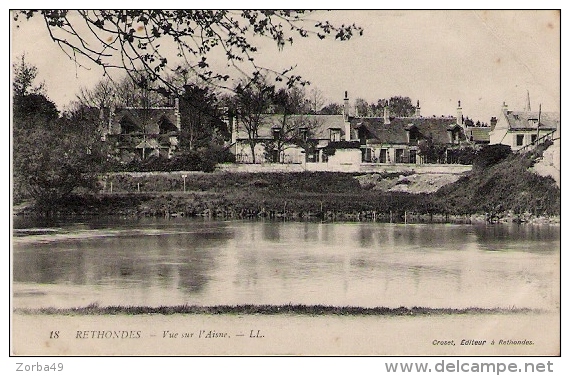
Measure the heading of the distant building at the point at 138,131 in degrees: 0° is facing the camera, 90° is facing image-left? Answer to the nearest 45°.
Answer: approximately 0°

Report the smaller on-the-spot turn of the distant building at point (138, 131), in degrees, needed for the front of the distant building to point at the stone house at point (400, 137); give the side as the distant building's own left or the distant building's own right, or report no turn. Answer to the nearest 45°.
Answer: approximately 135° to the distant building's own left

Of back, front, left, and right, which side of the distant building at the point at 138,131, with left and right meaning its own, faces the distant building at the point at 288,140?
left

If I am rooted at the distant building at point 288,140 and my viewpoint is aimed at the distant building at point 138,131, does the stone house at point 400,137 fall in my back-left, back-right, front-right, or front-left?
back-right

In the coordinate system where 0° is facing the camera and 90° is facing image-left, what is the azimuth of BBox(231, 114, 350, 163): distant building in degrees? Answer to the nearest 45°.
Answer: approximately 0°

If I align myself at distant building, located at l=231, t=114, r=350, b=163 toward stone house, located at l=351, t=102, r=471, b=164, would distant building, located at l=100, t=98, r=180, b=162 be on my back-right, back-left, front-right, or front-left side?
back-left

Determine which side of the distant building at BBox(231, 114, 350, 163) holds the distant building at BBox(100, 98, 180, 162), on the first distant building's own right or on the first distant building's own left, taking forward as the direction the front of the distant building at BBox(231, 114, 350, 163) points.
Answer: on the first distant building's own right
